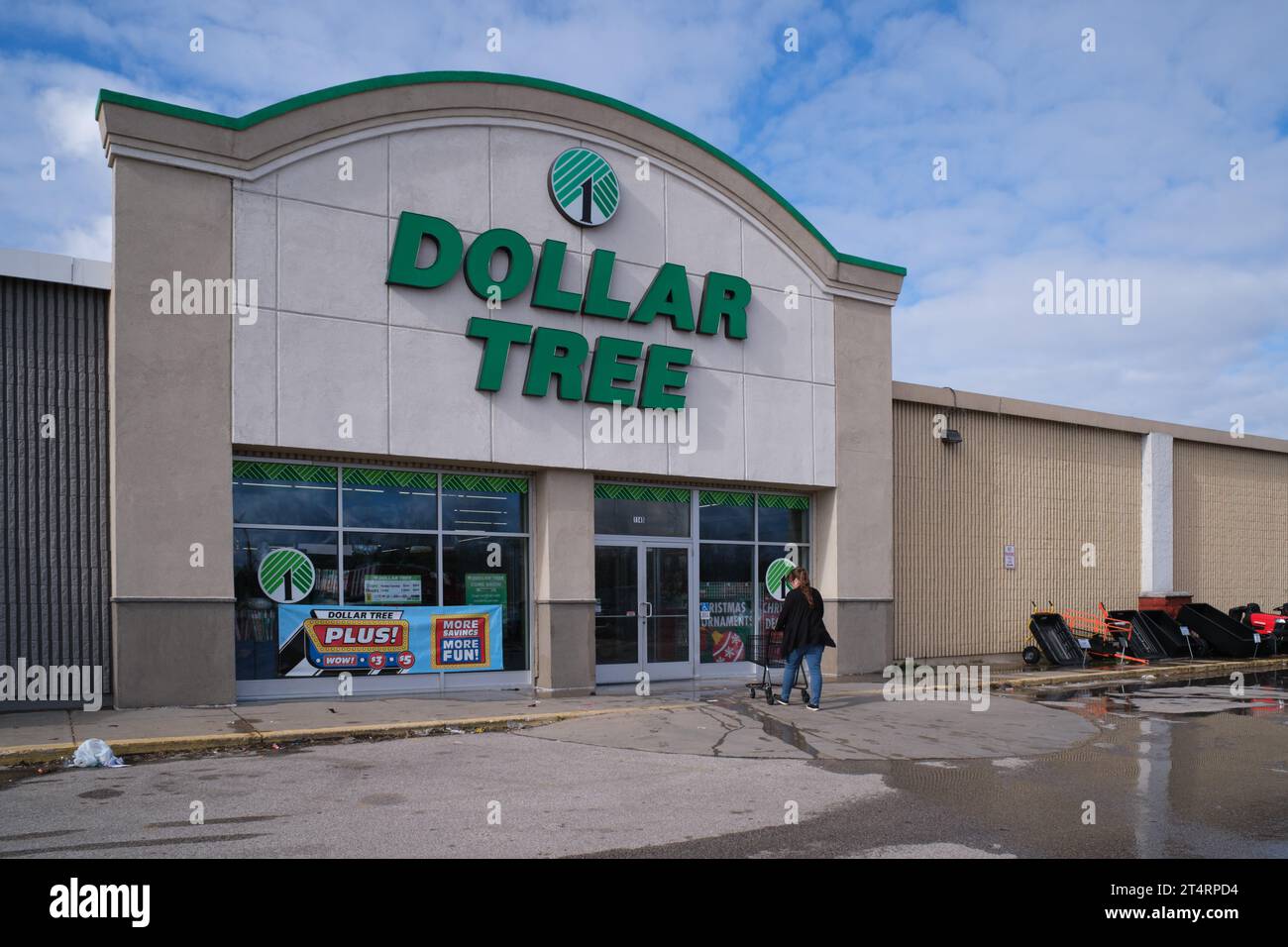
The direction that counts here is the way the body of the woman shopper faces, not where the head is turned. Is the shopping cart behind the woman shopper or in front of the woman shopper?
in front

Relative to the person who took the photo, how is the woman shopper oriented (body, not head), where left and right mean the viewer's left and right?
facing away from the viewer and to the left of the viewer

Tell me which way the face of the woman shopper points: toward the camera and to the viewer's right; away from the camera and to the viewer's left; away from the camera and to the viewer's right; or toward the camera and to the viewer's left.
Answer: away from the camera and to the viewer's left

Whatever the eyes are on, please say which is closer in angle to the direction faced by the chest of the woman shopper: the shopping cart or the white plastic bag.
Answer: the shopping cart

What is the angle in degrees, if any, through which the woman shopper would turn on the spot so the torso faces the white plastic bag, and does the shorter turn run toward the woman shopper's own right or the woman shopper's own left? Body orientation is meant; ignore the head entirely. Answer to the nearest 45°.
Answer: approximately 90° to the woman shopper's own left

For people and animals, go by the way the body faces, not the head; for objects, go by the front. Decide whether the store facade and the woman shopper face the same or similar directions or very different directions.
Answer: very different directions

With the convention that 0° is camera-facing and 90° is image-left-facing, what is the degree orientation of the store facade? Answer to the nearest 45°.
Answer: approximately 315°
